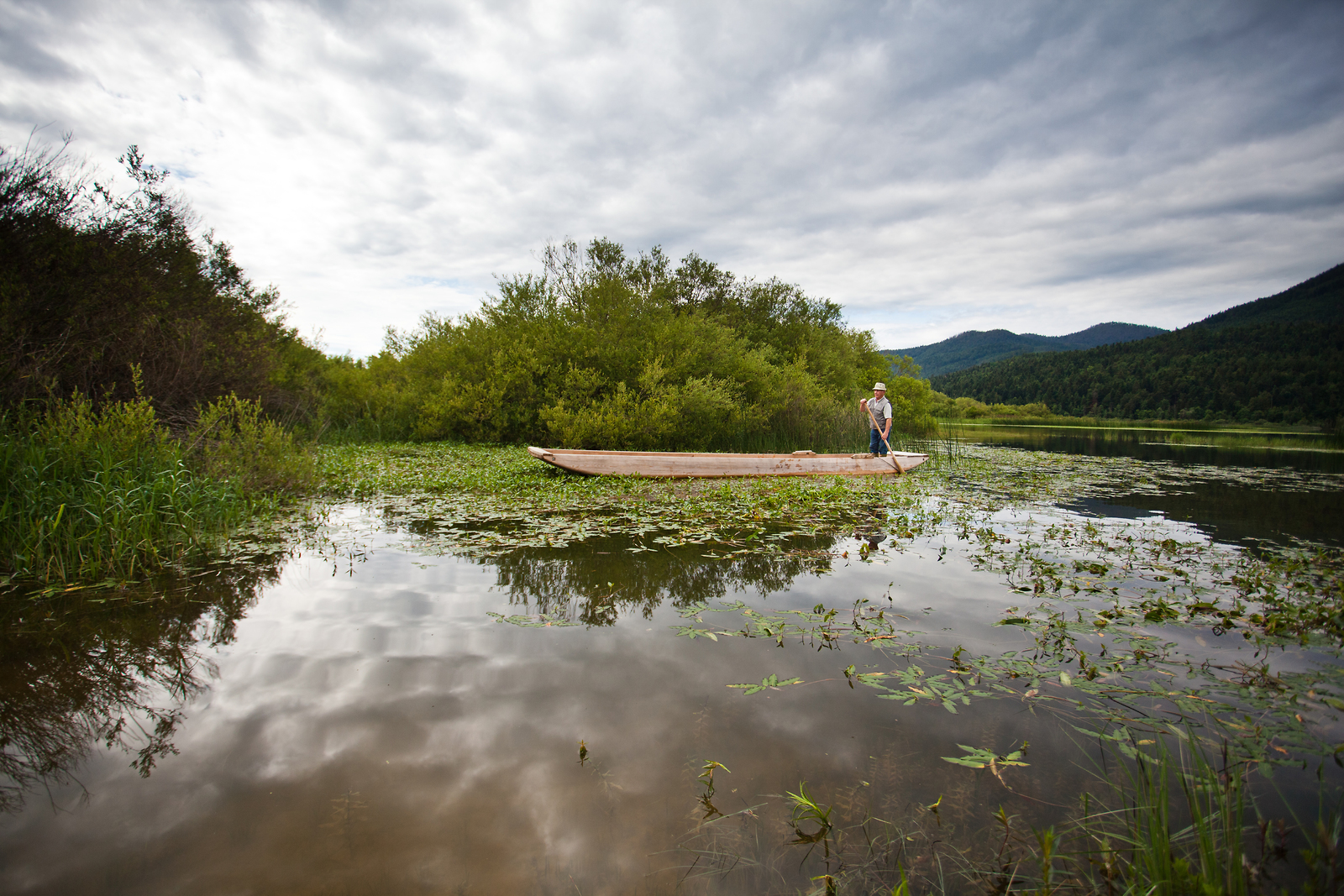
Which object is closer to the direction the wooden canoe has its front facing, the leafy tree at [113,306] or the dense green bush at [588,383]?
the leafy tree

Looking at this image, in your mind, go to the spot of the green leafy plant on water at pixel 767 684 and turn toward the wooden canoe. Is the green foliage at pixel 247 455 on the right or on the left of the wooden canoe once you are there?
left

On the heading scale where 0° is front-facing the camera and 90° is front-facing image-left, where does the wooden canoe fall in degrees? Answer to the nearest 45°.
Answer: approximately 90°

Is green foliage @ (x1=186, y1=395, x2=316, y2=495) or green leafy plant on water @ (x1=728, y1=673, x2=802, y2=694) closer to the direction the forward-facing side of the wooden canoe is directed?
the green foliage

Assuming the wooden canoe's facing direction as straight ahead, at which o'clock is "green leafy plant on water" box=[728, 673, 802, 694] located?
The green leafy plant on water is roughly at 9 o'clock from the wooden canoe.

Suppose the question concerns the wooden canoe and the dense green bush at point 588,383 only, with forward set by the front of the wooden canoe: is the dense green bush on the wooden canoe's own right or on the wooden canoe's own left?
on the wooden canoe's own right

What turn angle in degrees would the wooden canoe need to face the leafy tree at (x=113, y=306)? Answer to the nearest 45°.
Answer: approximately 45° to its left

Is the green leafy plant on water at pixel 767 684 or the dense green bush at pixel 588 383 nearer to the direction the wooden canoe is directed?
the dense green bush

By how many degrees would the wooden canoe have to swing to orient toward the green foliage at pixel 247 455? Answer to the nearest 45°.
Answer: approximately 45° to its left
